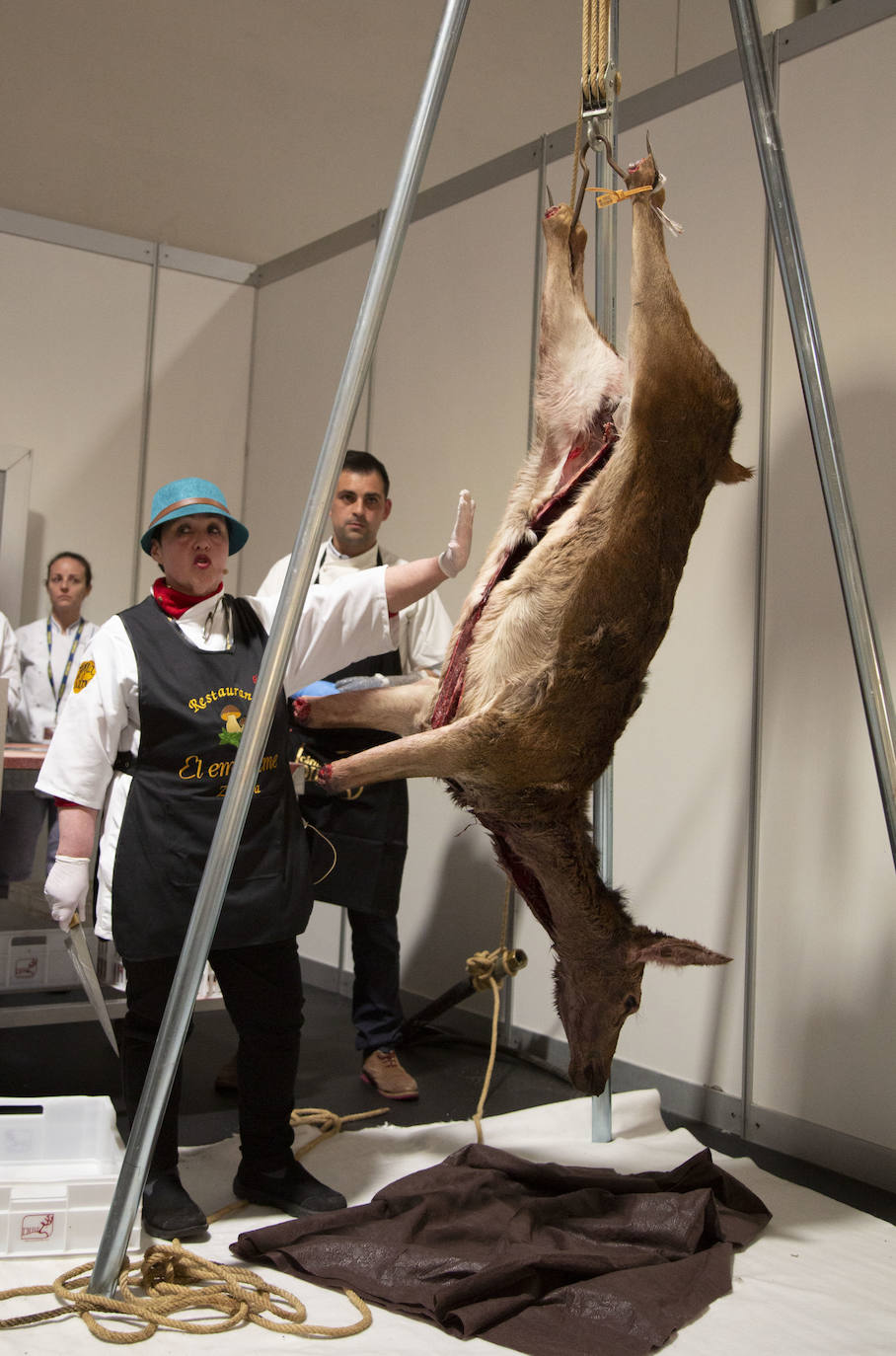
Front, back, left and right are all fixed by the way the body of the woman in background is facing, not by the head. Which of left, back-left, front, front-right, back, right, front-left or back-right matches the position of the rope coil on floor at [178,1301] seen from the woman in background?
front

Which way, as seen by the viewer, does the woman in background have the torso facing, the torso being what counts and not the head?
toward the camera

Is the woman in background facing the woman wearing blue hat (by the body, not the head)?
yes

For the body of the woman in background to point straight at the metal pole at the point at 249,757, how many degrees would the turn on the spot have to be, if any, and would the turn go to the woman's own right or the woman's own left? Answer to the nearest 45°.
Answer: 0° — they already face it

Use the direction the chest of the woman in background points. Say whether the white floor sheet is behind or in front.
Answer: in front

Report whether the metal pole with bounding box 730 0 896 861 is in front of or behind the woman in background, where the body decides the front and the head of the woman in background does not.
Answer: in front

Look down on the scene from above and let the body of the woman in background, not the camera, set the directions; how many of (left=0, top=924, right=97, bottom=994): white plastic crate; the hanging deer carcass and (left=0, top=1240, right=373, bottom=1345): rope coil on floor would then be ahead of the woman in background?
3

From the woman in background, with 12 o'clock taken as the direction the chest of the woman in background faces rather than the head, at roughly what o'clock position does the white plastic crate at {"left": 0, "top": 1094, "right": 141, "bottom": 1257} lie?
The white plastic crate is roughly at 12 o'clock from the woman in background.
